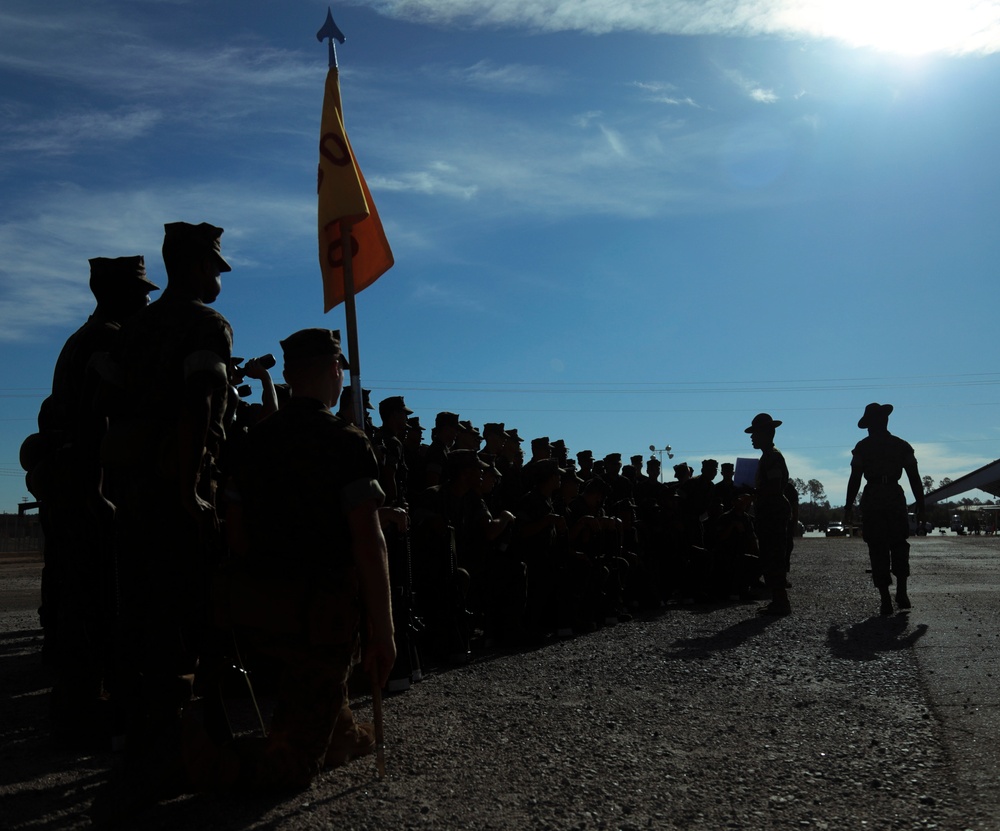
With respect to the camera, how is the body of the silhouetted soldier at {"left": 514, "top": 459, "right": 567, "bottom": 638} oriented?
to the viewer's right

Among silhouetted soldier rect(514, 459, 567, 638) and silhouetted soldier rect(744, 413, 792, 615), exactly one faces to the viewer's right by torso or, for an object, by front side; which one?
silhouetted soldier rect(514, 459, 567, 638)

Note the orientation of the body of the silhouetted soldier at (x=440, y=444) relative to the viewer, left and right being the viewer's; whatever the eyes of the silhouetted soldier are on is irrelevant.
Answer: facing to the right of the viewer

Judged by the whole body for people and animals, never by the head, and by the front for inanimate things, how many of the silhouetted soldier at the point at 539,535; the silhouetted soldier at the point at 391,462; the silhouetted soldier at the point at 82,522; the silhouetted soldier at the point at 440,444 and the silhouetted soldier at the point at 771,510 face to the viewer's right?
4

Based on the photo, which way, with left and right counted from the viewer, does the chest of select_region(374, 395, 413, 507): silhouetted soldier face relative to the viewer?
facing to the right of the viewer

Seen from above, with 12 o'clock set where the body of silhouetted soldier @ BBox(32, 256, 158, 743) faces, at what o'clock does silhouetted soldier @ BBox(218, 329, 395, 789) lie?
silhouetted soldier @ BBox(218, 329, 395, 789) is roughly at 2 o'clock from silhouetted soldier @ BBox(32, 256, 158, 743).

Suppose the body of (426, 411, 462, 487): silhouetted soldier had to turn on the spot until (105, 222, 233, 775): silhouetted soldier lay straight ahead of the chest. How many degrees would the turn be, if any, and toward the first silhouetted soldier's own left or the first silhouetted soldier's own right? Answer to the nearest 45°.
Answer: approximately 90° to the first silhouetted soldier's own right

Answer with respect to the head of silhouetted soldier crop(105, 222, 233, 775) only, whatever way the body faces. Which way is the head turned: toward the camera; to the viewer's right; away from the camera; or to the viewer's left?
to the viewer's right

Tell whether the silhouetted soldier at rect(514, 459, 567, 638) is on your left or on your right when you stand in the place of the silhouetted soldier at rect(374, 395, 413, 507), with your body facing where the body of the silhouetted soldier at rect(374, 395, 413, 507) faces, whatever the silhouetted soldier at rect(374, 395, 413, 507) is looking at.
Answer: on your left

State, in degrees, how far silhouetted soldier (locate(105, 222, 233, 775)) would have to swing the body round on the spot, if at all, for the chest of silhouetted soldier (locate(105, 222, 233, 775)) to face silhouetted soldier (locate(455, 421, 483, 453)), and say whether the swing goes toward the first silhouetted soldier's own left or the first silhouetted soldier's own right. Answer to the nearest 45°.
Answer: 0° — they already face them

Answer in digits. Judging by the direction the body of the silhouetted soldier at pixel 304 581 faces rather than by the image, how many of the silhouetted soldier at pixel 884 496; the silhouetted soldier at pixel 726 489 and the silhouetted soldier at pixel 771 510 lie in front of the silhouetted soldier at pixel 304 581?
3
